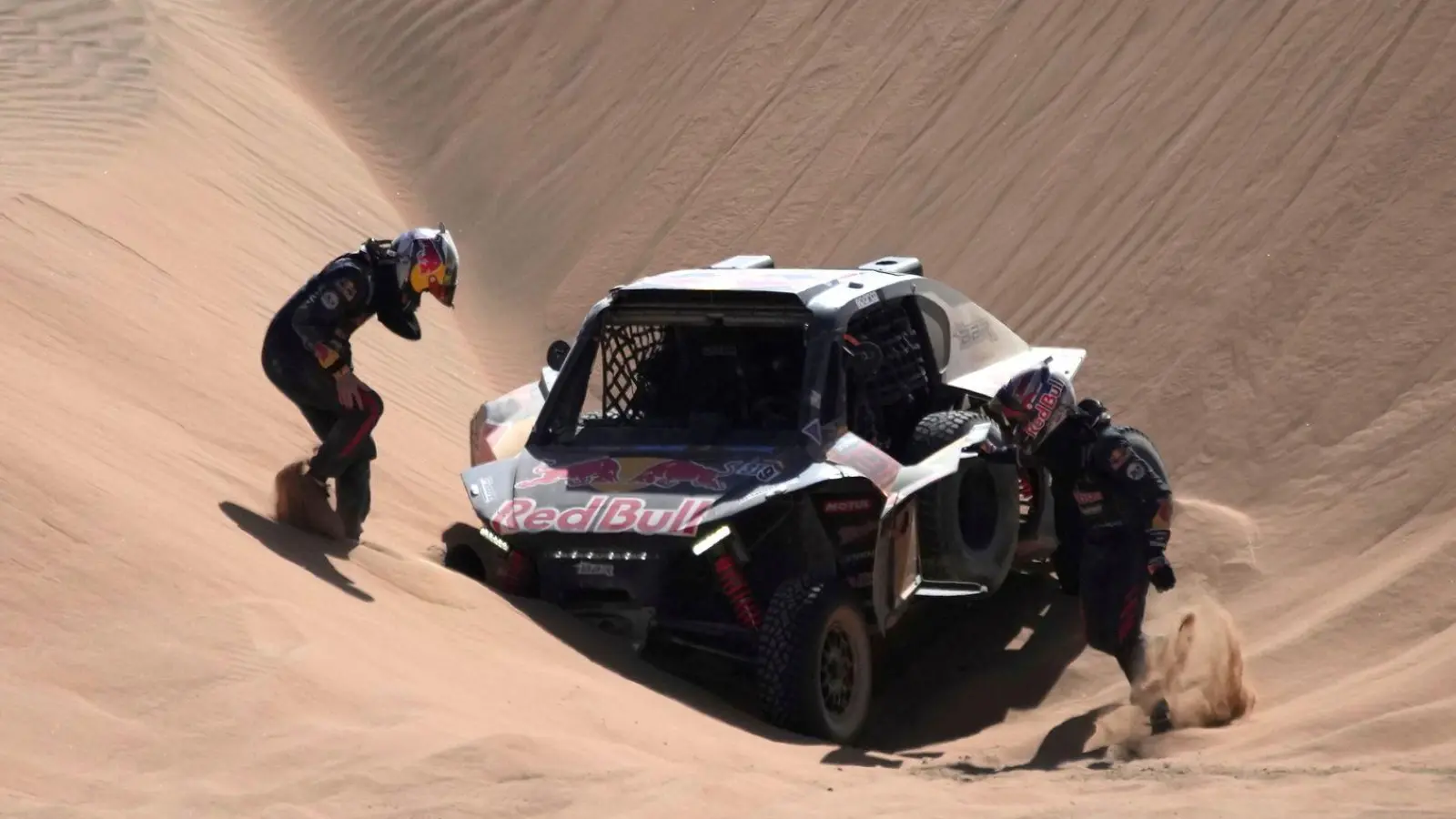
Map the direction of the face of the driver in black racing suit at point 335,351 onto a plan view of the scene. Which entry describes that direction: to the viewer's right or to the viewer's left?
to the viewer's right

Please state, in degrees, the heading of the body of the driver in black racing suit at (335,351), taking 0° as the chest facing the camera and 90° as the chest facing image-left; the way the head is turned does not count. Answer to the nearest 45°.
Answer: approximately 270°

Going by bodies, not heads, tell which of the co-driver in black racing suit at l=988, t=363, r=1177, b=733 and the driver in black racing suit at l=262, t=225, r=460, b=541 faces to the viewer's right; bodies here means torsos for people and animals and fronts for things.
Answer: the driver in black racing suit

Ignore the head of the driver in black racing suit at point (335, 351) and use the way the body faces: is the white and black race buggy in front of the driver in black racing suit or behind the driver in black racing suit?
in front

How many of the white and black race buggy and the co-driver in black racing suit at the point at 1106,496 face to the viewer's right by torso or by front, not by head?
0

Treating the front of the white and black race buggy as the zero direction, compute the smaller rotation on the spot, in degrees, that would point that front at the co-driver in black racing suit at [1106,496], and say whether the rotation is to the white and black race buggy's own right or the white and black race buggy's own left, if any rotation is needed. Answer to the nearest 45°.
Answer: approximately 135° to the white and black race buggy's own left

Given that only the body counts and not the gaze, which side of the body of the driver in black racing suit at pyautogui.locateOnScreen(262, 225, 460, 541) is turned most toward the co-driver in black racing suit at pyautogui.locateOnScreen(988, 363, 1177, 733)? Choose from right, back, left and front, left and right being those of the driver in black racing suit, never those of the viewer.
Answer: front

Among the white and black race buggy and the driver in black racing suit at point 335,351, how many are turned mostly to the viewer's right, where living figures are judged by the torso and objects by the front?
1

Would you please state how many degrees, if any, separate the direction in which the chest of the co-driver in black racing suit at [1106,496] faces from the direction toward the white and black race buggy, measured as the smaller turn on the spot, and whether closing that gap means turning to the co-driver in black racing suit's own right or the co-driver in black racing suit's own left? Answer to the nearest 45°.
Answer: approximately 45° to the co-driver in black racing suit's own right

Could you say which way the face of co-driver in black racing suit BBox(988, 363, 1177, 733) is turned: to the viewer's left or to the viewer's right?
to the viewer's left
